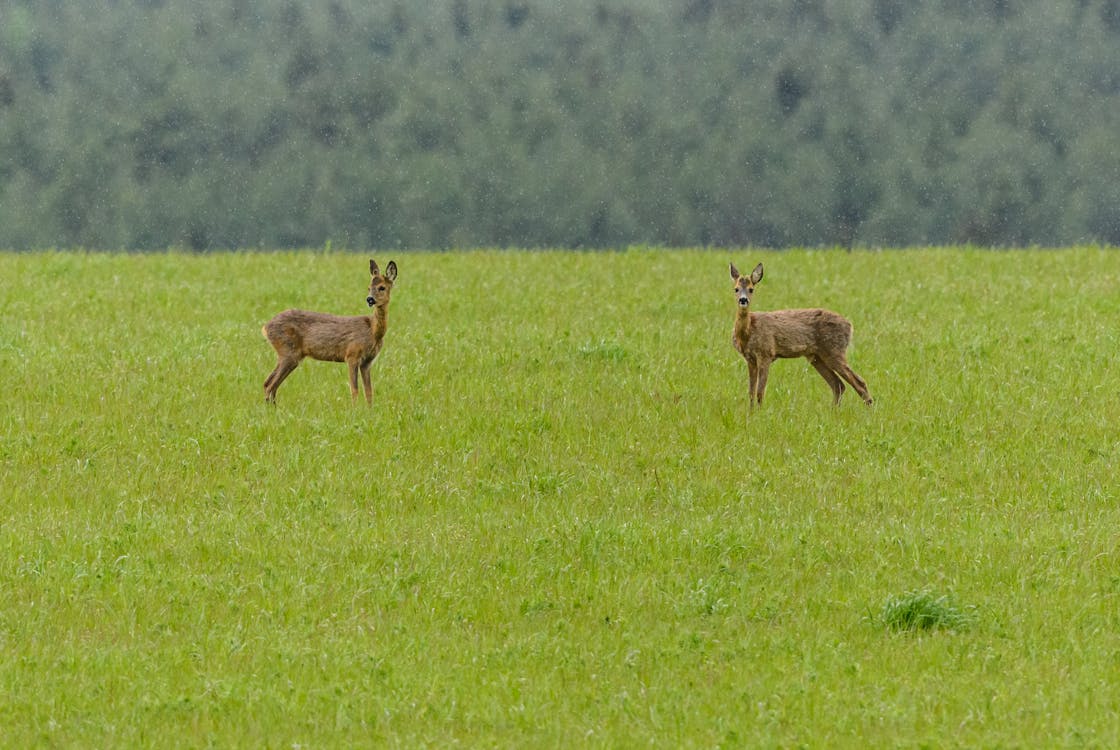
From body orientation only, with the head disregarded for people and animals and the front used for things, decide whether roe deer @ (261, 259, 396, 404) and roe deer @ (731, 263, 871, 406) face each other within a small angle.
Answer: yes

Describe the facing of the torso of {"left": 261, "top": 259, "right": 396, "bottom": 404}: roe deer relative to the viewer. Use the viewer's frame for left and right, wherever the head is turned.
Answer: facing to the right of the viewer

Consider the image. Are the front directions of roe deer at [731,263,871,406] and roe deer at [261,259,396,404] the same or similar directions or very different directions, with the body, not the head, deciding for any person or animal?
very different directions

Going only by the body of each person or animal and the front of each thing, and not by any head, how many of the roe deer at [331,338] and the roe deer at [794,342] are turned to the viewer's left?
1

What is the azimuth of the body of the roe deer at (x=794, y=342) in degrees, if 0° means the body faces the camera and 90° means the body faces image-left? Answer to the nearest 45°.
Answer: approximately 90°

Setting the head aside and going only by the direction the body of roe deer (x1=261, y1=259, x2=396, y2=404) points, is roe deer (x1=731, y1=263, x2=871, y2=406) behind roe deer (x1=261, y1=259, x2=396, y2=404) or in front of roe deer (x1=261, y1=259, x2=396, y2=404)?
in front

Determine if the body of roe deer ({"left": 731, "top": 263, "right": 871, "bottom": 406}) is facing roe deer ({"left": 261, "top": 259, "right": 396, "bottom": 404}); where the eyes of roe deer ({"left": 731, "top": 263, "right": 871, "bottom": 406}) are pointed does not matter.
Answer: yes
